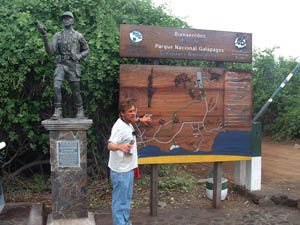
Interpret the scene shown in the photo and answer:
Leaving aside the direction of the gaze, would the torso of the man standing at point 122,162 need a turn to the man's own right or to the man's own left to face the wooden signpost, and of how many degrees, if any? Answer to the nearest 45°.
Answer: approximately 90° to the man's own left

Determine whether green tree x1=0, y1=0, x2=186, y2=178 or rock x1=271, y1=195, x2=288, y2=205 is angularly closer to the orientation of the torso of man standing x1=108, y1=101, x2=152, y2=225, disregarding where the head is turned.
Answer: the rock

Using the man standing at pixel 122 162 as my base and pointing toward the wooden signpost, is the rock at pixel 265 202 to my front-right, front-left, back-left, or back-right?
front-right

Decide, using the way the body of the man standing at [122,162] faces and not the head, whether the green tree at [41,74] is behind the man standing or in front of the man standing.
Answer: behind

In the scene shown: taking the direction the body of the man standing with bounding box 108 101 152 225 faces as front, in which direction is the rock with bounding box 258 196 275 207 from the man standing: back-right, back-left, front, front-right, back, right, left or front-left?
left

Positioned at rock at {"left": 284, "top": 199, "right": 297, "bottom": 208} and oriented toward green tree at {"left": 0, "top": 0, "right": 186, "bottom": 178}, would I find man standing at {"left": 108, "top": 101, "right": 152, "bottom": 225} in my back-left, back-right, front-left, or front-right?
front-left

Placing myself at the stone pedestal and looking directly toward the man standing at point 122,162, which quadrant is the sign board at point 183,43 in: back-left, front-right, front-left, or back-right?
front-left

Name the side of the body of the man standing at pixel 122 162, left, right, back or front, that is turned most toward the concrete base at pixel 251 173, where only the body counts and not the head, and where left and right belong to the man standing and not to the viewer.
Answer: left

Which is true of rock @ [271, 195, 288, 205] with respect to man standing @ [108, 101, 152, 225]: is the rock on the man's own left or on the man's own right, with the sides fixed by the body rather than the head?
on the man's own left

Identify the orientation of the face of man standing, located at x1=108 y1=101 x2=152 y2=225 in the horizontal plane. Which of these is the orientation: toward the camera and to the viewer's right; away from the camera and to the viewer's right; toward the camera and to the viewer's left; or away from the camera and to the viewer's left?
toward the camera and to the viewer's right

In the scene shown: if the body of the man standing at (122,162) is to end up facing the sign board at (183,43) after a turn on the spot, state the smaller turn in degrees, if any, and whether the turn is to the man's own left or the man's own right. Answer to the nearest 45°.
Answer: approximately 90° to the man's own left
